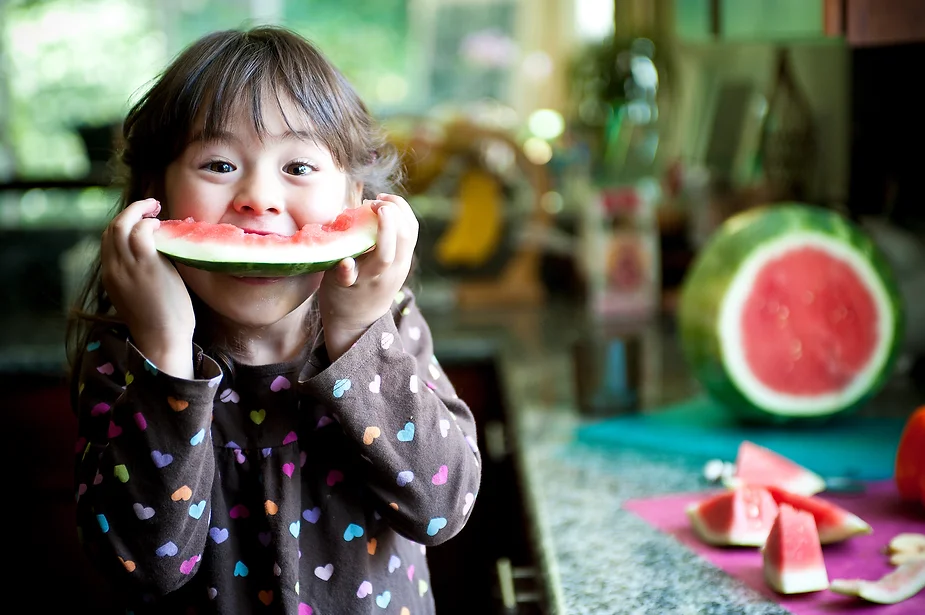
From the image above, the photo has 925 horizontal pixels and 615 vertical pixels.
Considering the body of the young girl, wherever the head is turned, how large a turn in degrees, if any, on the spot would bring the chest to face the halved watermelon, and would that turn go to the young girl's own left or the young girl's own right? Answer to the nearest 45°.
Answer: approximately 135° to the young girl's own left

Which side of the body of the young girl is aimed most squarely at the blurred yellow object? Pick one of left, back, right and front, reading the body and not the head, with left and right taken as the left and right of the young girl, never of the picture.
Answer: back

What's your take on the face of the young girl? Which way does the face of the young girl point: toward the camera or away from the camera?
toward the camera

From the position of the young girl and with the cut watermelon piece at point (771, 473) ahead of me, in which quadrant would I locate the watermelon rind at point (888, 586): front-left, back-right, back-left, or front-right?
front-right

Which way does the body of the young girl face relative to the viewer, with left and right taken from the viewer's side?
facing the viewer
